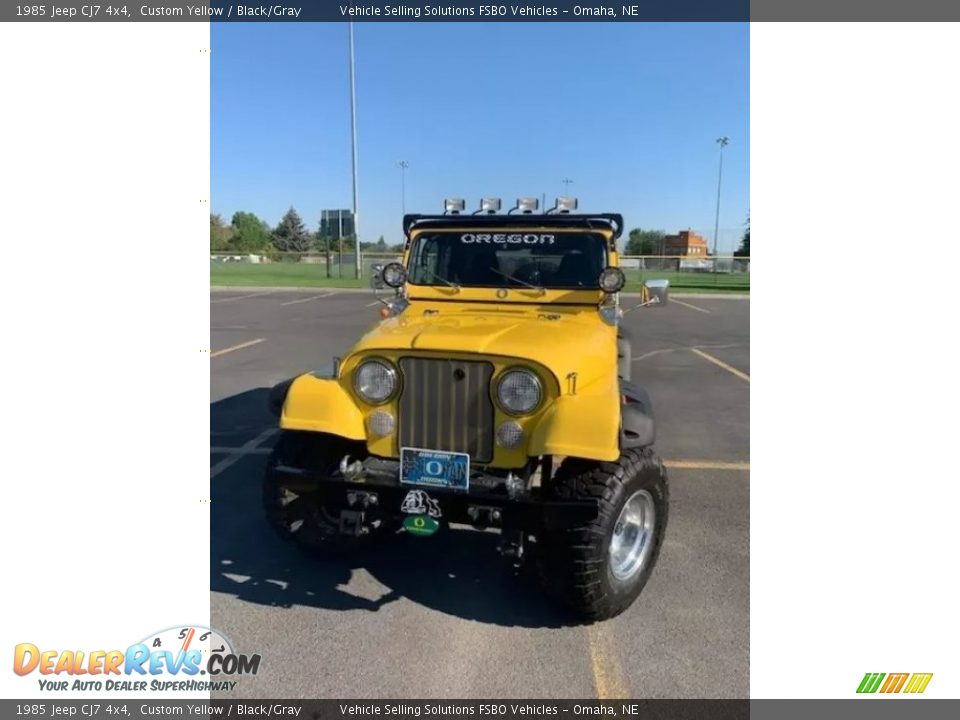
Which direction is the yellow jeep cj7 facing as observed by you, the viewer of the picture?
facing the viewer and to the left of the viewer

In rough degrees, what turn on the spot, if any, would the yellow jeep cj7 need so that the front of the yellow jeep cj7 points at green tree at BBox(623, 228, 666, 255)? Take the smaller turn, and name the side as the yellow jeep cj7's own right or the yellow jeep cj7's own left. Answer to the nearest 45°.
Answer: approximately 135° to the yellow jeep cj7's own right

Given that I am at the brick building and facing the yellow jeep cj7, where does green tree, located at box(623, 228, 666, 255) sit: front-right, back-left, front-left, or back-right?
front-right

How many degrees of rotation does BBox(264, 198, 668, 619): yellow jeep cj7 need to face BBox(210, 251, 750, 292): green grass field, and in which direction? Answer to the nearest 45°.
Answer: approximately 135° to its right

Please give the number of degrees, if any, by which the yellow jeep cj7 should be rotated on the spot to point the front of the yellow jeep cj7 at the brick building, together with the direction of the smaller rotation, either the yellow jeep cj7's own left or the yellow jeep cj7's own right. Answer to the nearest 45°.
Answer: approximately 135° to the yellow jeep cj7's own right
